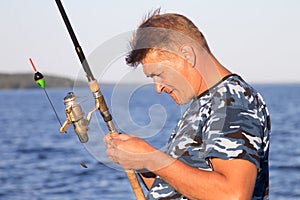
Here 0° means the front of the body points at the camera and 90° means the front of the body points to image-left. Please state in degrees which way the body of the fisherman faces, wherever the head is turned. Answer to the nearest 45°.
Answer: approximately 90°

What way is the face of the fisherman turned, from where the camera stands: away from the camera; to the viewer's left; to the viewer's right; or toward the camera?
to the viewer's left
